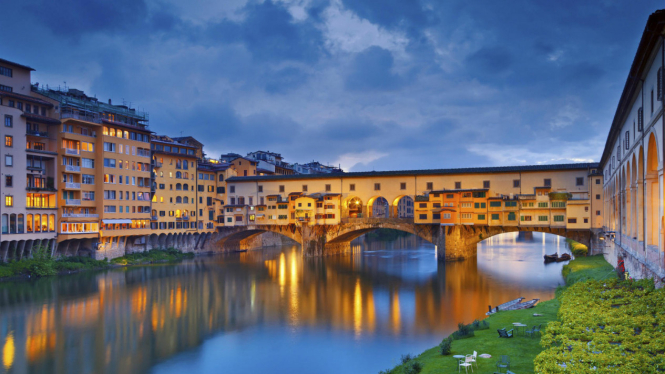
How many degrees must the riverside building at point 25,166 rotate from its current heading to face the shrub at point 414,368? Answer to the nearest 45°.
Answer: approximately 45° to its right

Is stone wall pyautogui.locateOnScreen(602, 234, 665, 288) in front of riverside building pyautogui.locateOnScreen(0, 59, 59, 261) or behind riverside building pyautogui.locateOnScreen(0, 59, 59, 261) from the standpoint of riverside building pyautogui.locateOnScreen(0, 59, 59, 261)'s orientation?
in front

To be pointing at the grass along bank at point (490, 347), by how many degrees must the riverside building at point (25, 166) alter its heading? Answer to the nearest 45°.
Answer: approximately 45° to its right

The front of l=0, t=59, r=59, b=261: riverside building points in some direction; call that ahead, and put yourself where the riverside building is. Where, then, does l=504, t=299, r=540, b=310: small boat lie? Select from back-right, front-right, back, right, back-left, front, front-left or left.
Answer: front
